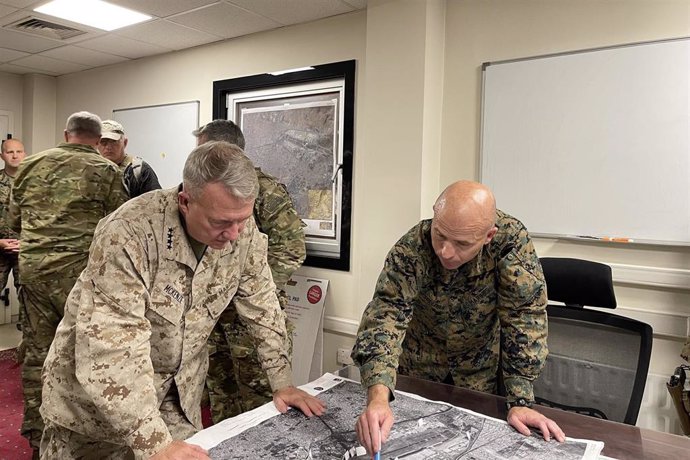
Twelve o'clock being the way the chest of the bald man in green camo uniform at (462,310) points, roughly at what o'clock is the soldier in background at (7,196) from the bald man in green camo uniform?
The soldier in background is roughly at 4 o'clock from the bald man in green camo uniform.

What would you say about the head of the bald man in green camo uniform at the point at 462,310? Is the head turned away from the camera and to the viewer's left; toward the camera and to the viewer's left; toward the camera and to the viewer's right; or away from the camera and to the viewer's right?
toward the camera and to the viewer's left

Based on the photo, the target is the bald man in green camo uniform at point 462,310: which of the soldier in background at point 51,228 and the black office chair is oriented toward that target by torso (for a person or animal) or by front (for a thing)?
the black office chair

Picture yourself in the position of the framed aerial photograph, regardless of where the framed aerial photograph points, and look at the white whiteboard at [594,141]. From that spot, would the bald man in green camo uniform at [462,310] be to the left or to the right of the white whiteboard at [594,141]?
right

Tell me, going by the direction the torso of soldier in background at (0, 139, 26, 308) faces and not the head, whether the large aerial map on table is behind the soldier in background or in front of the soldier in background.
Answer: in front

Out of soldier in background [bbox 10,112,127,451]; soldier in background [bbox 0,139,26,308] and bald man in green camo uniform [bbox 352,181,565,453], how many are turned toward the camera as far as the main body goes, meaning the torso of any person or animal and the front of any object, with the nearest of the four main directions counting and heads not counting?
2

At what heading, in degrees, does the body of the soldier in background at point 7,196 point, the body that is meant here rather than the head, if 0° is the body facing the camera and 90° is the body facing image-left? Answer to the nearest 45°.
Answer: approximately 0°

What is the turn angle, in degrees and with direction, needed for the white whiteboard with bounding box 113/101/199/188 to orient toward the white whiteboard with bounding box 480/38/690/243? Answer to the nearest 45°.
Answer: approximately 90° to its left

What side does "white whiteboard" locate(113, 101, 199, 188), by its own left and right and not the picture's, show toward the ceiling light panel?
front

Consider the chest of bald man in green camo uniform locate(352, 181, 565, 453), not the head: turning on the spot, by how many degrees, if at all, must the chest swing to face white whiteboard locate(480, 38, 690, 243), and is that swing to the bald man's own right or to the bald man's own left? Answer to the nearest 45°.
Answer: approximately 135° to the bald man's own left
